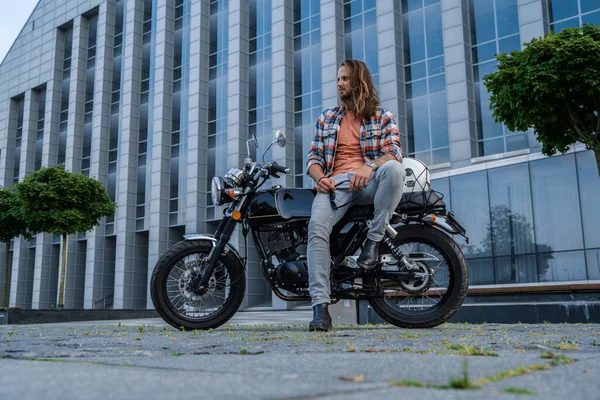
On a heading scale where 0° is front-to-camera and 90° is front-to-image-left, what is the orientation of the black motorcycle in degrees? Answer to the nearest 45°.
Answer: approximately 90°

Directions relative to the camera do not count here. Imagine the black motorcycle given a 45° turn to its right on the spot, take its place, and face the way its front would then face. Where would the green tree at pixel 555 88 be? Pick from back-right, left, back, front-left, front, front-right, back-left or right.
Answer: right

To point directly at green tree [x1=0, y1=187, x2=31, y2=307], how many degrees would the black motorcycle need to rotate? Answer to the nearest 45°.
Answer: approximately 45° to its right

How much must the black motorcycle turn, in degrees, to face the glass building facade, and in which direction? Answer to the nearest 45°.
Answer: approximately 90° to its right

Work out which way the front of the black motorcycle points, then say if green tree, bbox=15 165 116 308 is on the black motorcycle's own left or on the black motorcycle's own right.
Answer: on the black motorcycle's own right
